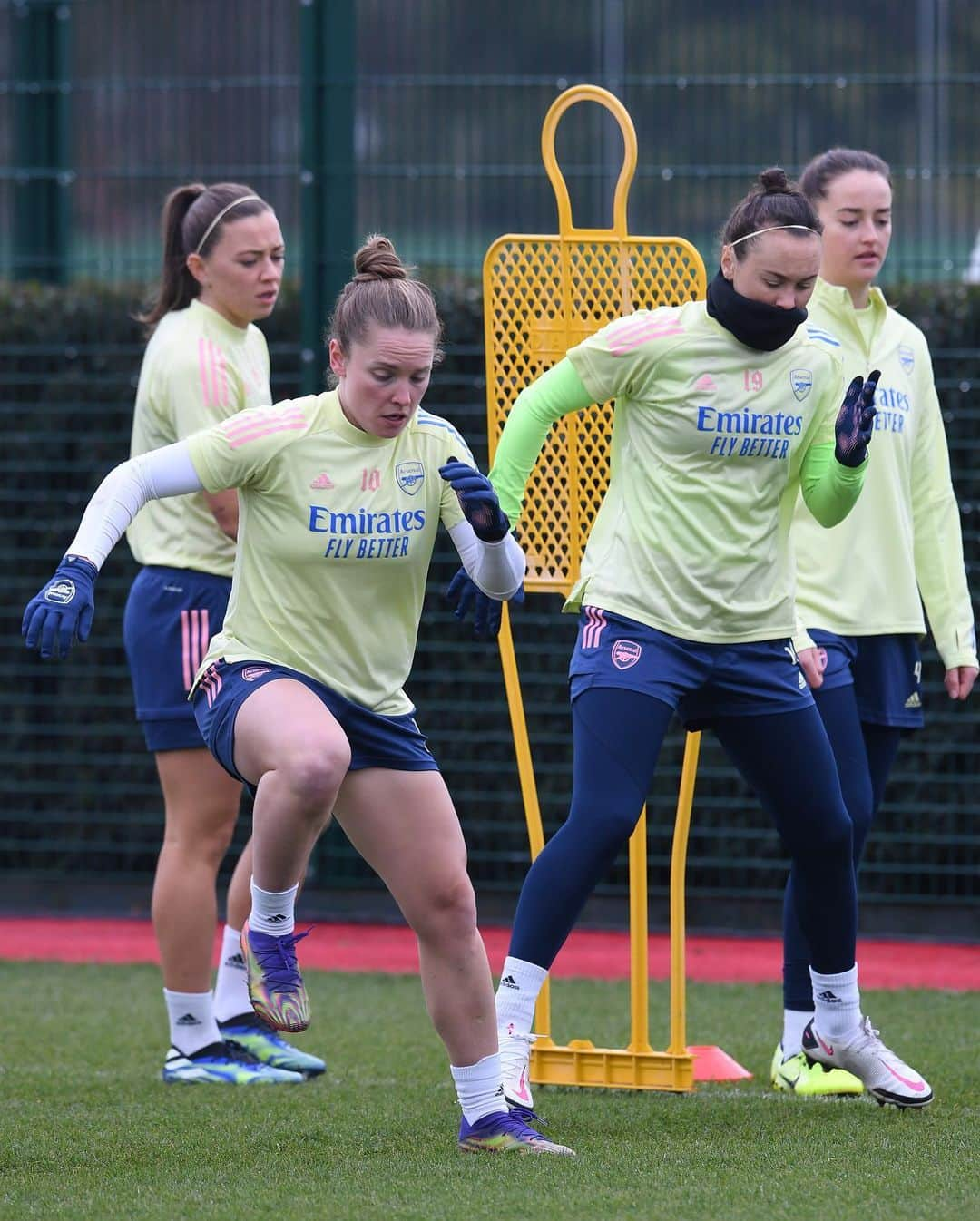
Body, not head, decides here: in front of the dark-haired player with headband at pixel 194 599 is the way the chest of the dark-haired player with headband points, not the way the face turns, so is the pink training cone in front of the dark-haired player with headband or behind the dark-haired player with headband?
in front

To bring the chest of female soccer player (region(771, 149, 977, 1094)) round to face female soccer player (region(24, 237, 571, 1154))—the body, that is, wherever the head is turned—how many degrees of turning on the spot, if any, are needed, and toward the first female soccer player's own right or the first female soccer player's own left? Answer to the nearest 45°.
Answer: approximately 90° to the first female soccer player's own right

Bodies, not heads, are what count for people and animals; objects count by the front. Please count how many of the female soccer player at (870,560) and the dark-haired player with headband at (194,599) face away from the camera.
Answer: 0
